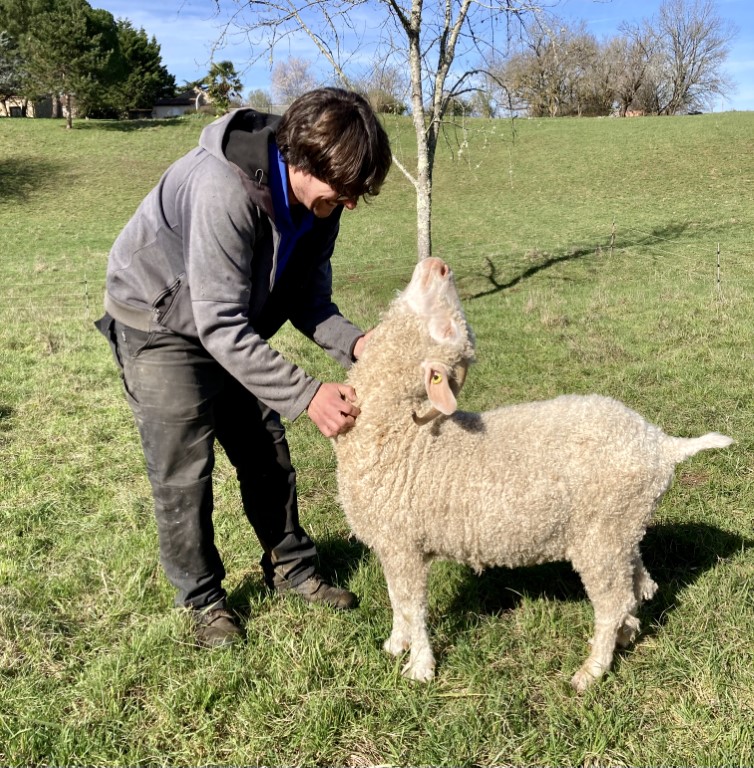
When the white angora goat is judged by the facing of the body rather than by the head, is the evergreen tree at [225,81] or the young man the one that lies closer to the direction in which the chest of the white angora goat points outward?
the young man

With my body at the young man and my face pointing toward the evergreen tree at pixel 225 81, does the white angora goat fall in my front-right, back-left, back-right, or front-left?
back-right

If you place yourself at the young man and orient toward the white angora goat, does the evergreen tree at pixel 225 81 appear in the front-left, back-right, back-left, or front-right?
back-left

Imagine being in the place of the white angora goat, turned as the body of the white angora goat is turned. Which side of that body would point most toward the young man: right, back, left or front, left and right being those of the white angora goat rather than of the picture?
front

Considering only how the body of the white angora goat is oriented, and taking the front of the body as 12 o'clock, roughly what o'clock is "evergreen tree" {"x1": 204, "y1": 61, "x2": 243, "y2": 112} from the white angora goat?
The evergreen tree is roughly at 2 o'clock from the white angora goat.

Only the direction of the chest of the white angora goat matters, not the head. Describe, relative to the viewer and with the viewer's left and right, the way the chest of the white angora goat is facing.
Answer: facing to the left of the viewer
